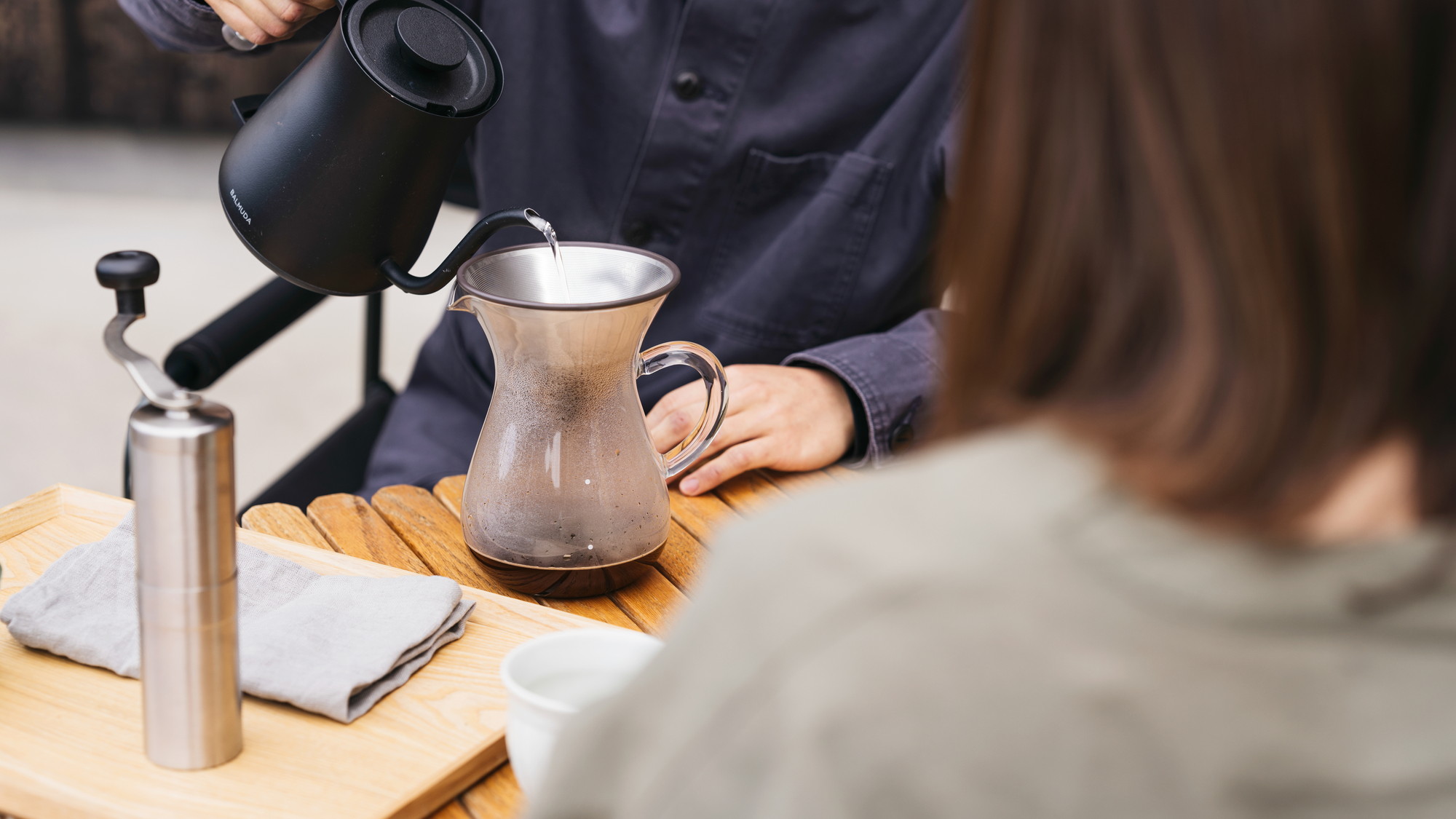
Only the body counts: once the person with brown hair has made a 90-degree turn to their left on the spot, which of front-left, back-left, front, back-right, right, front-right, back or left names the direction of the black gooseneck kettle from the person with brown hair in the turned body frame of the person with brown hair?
front-right

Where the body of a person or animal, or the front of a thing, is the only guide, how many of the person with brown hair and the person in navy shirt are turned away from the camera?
1

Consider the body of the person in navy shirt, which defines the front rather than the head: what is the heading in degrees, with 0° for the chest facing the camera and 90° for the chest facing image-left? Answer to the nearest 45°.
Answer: approximately 0°

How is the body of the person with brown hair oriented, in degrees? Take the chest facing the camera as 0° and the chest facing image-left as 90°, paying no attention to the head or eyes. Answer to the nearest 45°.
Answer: approximately 180°

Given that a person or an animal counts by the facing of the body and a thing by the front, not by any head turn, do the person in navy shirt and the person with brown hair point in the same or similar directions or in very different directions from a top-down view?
very different directions

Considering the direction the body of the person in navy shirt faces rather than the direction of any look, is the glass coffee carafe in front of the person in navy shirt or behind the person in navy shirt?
in front

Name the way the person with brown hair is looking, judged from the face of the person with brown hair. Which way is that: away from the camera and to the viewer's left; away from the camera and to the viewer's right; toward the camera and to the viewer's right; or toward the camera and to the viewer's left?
away from the camera and to the viewer's left
